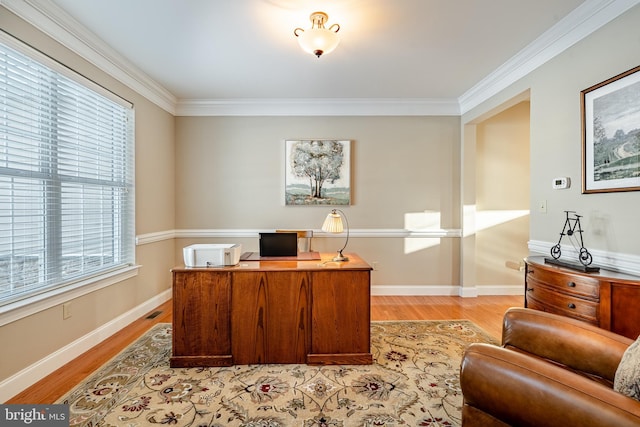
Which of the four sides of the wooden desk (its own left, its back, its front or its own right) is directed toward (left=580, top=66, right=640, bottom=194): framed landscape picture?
right

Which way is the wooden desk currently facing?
away from the camera

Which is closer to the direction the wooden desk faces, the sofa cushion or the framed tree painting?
the framed tree painting

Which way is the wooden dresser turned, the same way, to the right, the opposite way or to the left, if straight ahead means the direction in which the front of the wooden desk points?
to the left

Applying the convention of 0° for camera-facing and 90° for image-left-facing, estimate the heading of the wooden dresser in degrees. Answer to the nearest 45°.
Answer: approximately 45°

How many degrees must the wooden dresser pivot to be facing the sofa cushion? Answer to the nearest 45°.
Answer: approximately 45° to its left

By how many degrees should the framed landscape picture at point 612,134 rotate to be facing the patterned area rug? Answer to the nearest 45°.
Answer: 0° — it already faces it

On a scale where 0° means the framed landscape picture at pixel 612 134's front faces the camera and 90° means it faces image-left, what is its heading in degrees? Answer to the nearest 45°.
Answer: approximately 45°
